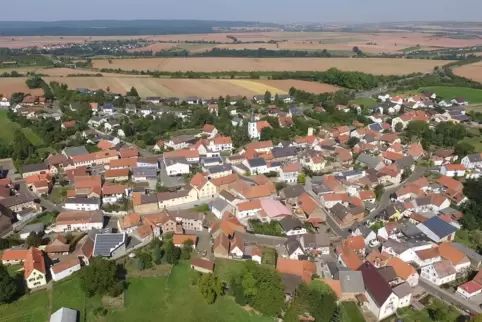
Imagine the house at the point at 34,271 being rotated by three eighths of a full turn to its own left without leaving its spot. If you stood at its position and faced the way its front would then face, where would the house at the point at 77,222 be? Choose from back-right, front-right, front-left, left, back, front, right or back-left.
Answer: front

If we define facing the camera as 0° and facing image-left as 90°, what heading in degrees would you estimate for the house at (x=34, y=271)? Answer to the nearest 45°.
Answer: approximately 0°

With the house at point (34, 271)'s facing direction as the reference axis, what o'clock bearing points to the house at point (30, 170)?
the house at point (30, 170) is roughly at 6 o'clock from the house at point (34, 271).

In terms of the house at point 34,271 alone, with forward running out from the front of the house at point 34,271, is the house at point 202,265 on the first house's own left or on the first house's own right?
on the first house's own left

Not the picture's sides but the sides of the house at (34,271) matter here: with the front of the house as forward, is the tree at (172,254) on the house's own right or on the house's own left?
on the house's own left

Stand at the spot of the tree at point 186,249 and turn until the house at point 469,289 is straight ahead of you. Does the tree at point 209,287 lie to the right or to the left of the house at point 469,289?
right

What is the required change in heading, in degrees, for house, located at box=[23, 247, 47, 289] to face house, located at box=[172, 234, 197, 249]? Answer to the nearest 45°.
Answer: approximately 90° to its left

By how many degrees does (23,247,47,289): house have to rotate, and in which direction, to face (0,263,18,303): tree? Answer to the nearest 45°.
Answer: approximately 45° to its right

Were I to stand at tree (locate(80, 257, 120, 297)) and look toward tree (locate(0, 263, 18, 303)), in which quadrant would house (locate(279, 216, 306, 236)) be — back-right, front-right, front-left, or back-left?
back-right

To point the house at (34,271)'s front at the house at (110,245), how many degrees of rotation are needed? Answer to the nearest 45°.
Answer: approximately 90° to its left

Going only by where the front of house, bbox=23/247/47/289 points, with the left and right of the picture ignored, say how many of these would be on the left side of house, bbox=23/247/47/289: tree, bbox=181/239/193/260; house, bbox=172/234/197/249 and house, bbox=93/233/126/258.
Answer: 3

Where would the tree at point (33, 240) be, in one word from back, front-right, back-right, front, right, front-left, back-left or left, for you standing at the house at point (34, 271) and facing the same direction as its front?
back

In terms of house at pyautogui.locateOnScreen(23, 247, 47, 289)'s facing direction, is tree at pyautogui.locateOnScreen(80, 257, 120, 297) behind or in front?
in front

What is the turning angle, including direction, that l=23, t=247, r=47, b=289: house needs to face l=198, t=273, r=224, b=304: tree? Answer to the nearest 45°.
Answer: approximately 45° to its left

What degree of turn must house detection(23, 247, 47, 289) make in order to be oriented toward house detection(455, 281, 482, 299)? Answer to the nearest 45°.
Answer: approximately 45° to its left
